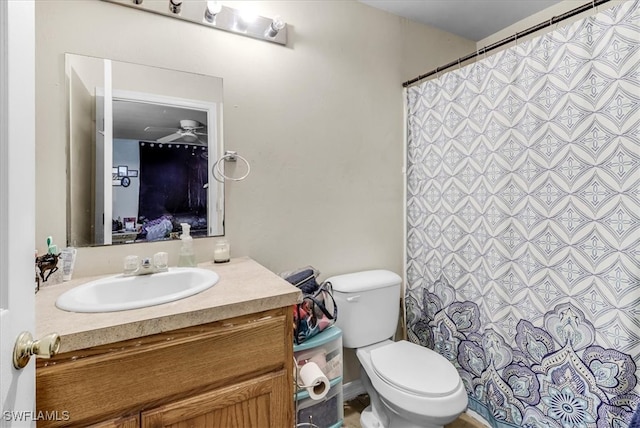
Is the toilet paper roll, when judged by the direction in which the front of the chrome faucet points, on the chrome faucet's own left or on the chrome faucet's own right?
on the chrome faucet's own left

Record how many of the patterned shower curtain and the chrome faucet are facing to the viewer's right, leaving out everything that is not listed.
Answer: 0

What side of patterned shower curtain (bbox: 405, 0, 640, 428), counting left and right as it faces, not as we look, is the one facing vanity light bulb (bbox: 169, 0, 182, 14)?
front

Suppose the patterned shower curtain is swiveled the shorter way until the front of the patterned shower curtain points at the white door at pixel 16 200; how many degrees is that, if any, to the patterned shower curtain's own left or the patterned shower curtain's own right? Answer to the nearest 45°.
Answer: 0° — it already faces it

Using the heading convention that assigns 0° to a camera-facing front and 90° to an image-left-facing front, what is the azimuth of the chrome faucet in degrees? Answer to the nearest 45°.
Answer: approximately 0°

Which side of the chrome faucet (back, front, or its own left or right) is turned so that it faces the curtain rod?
left

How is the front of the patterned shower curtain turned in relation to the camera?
facing the viewer and to the left of the viewer

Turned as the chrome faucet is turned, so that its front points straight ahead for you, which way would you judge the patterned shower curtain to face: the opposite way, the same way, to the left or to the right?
to the right

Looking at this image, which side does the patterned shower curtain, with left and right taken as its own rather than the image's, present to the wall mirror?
front

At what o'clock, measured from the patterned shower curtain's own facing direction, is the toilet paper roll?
The toilet paper roll is roughly at 12 o'clock from the patterned shower curtain.
